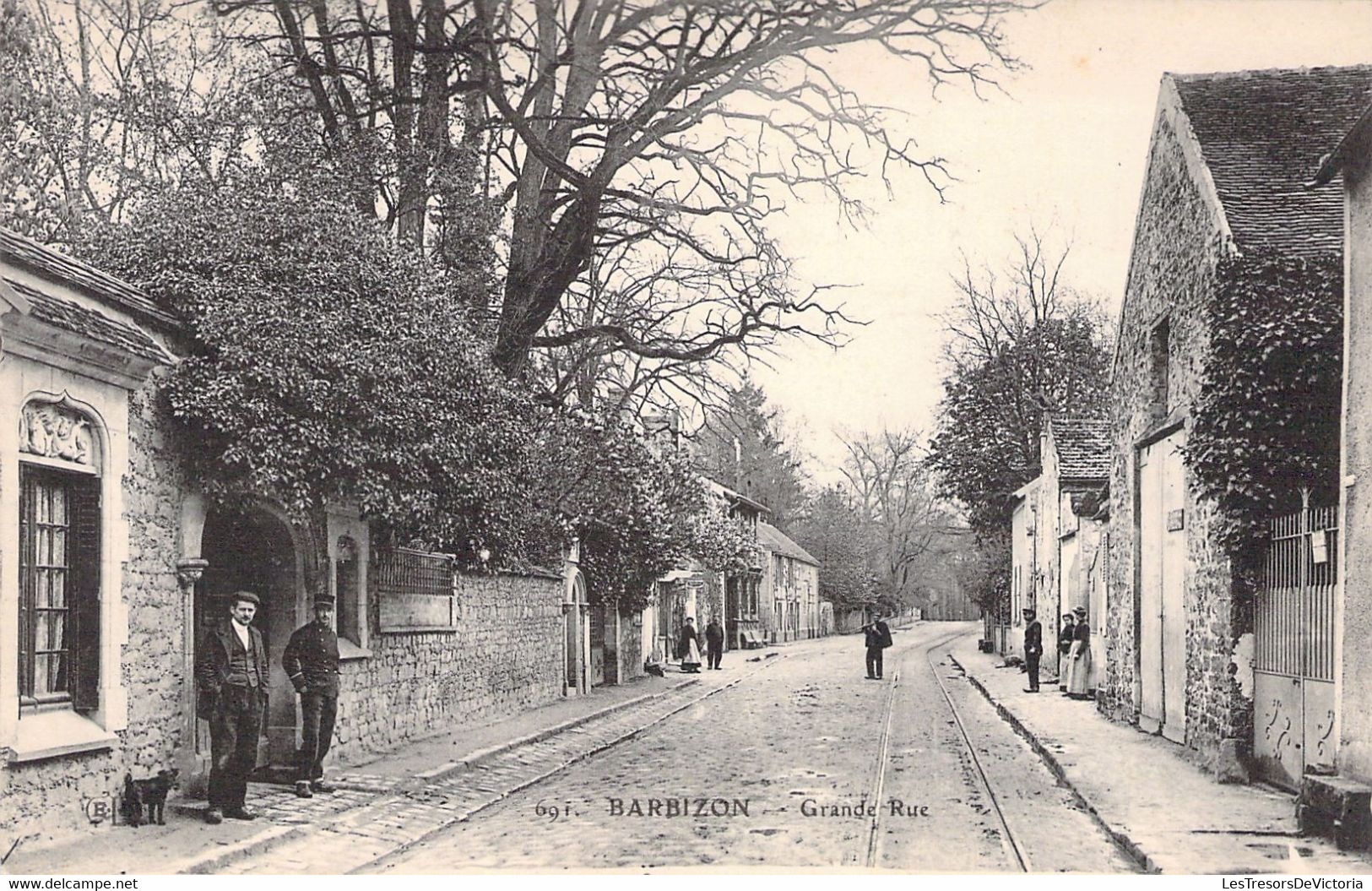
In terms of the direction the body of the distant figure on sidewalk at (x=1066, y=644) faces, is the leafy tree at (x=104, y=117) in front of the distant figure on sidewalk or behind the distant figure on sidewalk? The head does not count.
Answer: in front

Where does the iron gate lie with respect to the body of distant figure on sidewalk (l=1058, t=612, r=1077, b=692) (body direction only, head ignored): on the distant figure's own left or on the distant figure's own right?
on the distant figure's own left

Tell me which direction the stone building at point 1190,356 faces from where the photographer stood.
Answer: facing to the left of the viewer

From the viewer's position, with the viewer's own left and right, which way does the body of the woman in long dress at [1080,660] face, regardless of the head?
facing the viewer and to the left of the viewer

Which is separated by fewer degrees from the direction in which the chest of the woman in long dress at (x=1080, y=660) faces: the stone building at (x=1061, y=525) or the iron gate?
the iron gate

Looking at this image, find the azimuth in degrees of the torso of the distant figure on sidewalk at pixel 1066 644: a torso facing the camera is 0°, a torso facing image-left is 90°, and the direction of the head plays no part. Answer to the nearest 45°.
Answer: approximately 45°

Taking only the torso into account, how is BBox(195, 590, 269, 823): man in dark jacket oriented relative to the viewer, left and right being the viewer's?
facing the viewer and to the right of the viewer

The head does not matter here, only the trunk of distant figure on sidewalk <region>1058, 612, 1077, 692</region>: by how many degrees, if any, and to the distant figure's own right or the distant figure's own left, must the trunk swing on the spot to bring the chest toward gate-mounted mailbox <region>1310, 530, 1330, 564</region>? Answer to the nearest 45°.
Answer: approximately 45° to the distant figure's own left

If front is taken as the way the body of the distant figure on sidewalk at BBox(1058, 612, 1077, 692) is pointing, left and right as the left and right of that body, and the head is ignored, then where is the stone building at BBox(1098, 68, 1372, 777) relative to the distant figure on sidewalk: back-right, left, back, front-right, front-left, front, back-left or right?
front-left
